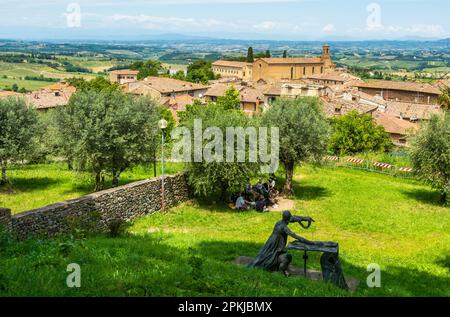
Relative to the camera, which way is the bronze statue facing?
to the viewer's right

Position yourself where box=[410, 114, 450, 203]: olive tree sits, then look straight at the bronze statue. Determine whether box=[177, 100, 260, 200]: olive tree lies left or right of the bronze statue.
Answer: right

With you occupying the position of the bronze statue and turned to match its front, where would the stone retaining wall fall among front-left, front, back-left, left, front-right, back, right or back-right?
back-left

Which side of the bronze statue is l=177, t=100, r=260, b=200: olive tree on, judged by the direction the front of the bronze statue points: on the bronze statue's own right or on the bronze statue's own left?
on the bronze statue's own left

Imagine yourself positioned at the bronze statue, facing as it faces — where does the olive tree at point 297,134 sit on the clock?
The olive tree is roughly at 9 o'clock from the bronze statue.

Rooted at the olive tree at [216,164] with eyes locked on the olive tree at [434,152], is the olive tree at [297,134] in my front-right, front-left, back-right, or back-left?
front-left

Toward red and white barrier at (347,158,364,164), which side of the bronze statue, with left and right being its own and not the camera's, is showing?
left

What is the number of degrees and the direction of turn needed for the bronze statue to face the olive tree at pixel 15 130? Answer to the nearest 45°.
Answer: approximately 135° to its left

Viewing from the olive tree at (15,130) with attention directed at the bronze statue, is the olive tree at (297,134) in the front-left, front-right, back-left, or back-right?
front-left
